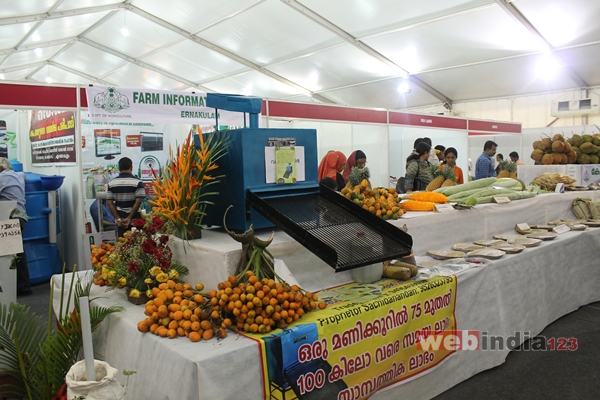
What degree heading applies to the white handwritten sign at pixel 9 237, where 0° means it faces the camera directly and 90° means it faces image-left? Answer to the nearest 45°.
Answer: approximately 0°

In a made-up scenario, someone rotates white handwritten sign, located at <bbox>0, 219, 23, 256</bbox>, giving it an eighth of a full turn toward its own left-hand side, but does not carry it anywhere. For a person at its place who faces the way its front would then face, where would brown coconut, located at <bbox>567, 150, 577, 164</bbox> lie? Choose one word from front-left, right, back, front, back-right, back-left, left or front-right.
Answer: front-left

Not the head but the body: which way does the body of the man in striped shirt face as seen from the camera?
away from the camera

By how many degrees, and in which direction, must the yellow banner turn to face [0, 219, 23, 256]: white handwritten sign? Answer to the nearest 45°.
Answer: approximately 135° to its right

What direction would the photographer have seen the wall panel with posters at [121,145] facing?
facing the viewer

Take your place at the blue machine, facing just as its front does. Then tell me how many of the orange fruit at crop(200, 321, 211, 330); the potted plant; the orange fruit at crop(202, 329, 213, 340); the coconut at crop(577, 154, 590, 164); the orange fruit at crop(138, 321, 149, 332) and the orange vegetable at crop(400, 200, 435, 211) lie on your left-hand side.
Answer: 2

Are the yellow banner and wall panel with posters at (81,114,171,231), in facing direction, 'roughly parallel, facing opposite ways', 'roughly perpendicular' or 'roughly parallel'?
roughly parallel

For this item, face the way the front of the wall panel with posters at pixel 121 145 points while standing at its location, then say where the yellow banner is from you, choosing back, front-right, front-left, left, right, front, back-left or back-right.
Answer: front

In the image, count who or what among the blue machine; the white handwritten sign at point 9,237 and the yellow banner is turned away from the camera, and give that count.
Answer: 0
